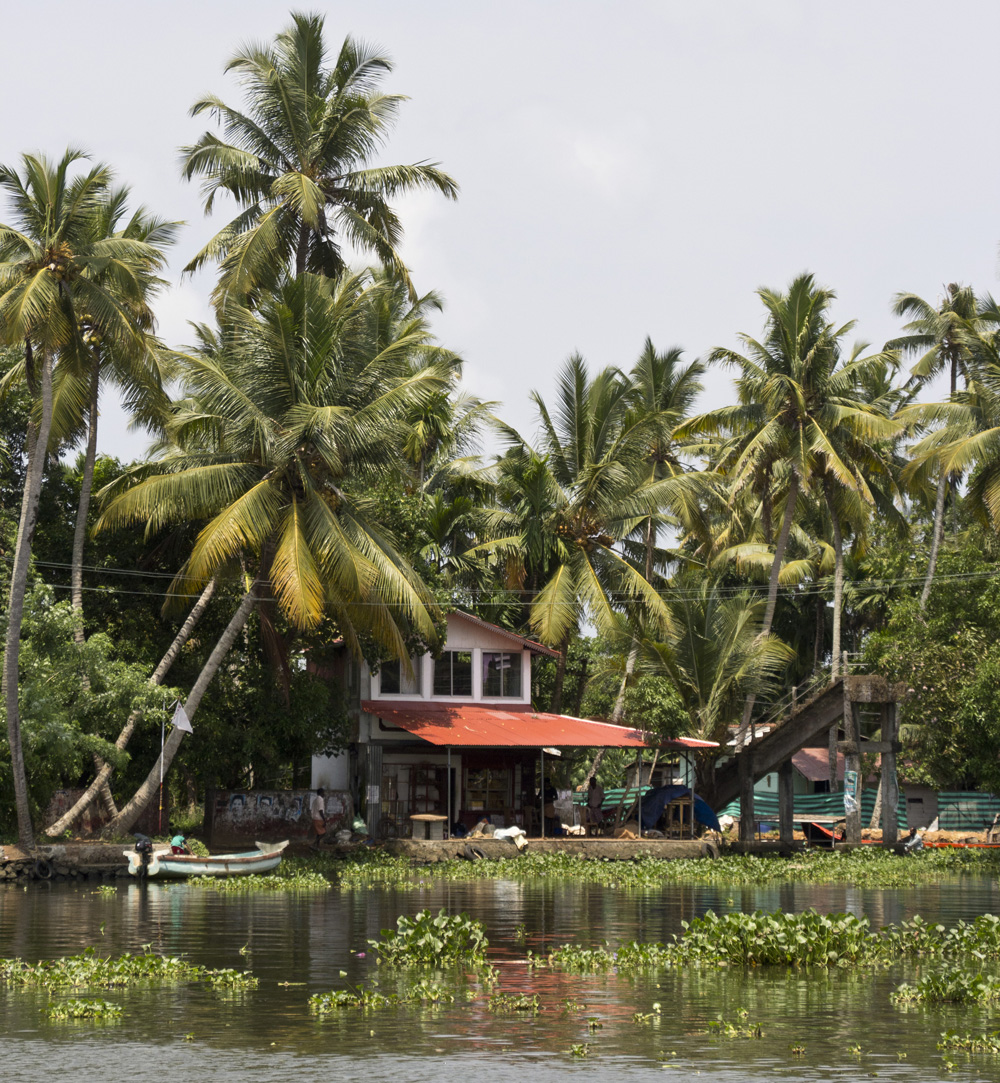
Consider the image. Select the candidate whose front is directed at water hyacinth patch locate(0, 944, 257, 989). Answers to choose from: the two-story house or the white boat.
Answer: the two-story house

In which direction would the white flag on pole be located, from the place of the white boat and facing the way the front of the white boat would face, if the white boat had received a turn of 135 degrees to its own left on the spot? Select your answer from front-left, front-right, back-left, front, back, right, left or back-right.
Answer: front-right

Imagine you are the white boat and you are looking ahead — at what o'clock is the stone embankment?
The stone embankment is roughly at 7 o'clock from the white boat.

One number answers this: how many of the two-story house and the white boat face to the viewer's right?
1

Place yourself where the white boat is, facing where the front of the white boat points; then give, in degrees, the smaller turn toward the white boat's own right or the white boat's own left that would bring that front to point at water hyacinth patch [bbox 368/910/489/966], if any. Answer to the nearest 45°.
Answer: approximately 90° to the white boat's own right

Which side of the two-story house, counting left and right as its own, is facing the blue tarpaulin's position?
left

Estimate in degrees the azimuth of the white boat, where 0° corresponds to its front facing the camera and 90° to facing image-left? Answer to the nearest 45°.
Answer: approximately 270°

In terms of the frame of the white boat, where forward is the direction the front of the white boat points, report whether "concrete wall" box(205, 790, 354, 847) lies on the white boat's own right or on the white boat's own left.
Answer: on the white boat's own left

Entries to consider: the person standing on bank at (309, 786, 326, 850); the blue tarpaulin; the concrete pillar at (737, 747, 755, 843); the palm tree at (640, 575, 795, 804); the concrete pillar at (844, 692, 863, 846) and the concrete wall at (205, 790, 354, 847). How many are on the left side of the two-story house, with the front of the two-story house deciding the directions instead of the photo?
4

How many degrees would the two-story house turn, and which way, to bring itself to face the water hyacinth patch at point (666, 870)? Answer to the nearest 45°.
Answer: approximately 45° to its left

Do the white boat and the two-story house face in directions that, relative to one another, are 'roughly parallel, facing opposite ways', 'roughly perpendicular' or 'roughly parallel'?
roughly perpendicular

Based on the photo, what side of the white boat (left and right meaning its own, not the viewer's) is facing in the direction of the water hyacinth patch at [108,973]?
right
